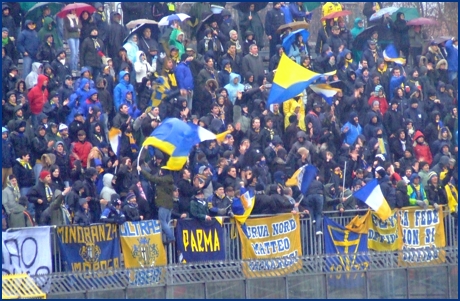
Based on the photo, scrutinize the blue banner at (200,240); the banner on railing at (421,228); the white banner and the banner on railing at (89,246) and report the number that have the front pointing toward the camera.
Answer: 4

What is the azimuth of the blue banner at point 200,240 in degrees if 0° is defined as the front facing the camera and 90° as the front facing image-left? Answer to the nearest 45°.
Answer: approximately 0°

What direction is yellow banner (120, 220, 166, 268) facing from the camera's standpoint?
toward the camera

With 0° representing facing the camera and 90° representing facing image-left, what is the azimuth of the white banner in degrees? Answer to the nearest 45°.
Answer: approximately 0°

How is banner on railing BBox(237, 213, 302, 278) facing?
toward the camera

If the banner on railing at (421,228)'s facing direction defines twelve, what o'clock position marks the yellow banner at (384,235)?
The yellow banner is roughly at 2 o'clock from the banner on railing.
